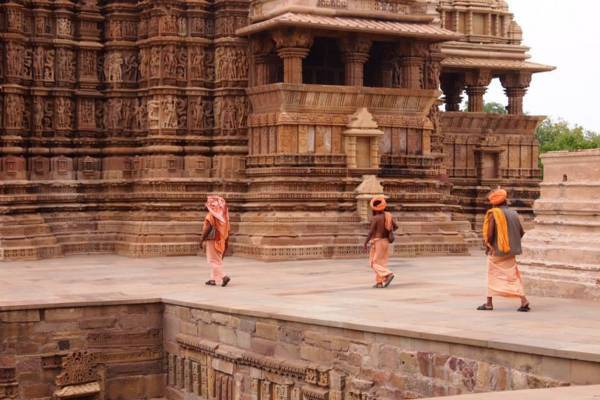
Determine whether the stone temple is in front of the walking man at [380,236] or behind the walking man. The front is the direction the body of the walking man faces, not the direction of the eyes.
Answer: in front

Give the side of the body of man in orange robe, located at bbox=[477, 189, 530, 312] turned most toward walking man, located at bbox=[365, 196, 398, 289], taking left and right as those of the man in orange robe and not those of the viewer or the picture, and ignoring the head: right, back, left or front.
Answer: front

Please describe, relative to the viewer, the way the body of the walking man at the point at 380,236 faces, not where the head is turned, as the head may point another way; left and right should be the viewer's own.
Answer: facing away from the viewer and to the left of the viewer

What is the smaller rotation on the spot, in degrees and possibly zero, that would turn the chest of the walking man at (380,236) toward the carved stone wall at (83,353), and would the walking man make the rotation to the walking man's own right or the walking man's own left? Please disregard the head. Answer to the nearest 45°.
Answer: approximately 90° to the walking man's own left

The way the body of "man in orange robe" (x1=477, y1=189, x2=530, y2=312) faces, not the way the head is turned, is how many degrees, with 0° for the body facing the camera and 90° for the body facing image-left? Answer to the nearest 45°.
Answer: approximately 135°

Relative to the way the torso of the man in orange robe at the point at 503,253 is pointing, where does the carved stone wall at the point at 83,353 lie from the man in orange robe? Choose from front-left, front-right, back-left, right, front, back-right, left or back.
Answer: front-left

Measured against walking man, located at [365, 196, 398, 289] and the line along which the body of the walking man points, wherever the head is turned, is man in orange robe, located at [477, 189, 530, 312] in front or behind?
behind
